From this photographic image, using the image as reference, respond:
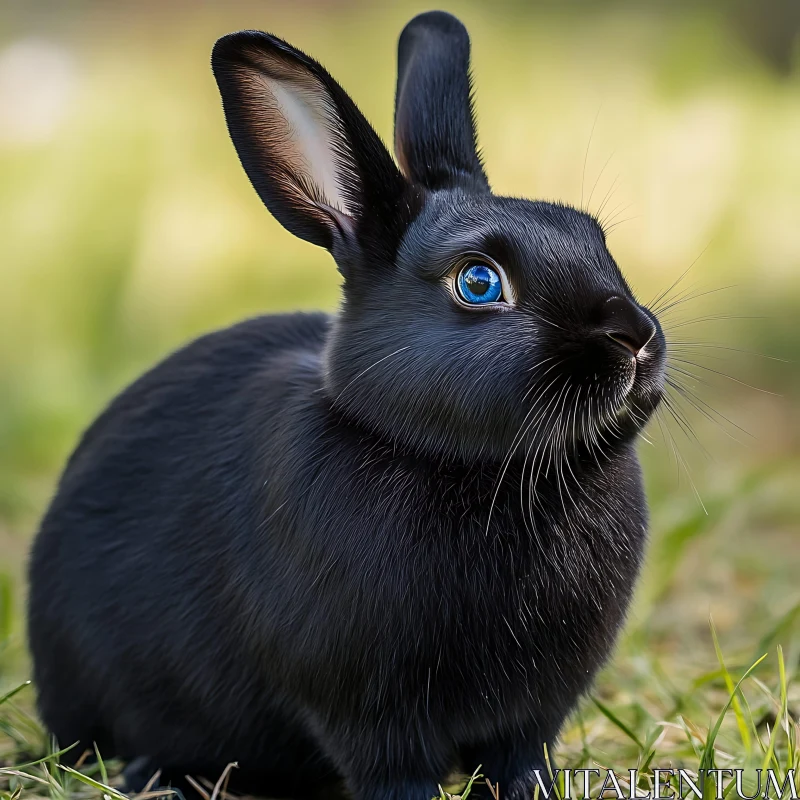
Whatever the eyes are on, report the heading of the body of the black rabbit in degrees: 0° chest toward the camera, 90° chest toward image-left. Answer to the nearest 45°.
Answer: approximately 315°
